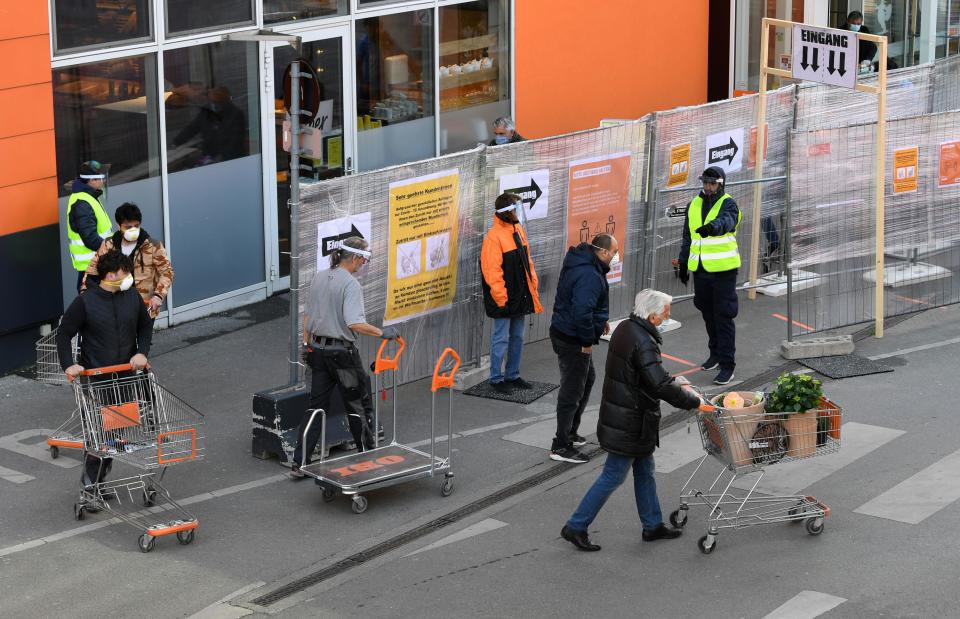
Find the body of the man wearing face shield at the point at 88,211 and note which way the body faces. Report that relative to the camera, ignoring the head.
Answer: to the viewer's right

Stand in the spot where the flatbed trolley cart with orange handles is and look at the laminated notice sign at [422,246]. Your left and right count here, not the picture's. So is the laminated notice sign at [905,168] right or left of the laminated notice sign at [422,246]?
right

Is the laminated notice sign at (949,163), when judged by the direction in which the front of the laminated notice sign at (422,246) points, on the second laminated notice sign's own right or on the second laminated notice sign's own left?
on the second laminated notice sign's own left

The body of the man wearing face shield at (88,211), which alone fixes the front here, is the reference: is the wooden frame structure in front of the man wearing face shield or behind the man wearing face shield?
in front

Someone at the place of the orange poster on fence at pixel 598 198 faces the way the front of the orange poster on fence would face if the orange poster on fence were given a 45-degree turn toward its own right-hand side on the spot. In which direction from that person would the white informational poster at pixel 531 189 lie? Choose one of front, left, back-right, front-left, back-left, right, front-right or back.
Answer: front-right

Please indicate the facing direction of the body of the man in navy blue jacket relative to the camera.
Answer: to the viewer's right

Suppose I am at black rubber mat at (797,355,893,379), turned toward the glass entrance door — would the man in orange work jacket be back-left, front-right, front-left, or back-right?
front-left

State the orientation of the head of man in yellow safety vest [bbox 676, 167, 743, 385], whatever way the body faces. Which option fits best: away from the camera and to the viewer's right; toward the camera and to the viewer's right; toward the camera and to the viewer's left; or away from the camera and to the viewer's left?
toward the camera and to the viewer's left

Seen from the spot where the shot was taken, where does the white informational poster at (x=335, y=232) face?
facing the viewer and to the right of the viewer

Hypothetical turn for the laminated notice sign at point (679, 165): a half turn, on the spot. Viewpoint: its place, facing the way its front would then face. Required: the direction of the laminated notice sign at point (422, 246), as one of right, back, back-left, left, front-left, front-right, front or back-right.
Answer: left

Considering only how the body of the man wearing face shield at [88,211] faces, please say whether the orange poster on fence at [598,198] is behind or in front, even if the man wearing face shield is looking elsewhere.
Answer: in front

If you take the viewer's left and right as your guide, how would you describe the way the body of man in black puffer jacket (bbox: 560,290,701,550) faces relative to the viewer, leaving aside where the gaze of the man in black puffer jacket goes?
facing to the right of the viewer
